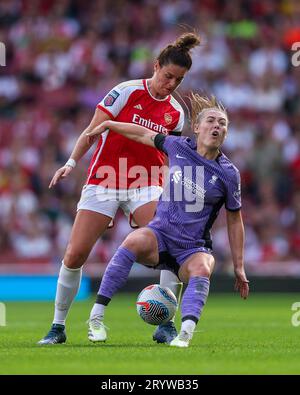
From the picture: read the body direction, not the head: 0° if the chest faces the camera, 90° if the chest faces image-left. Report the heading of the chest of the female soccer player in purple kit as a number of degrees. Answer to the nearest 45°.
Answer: approximately 0°
